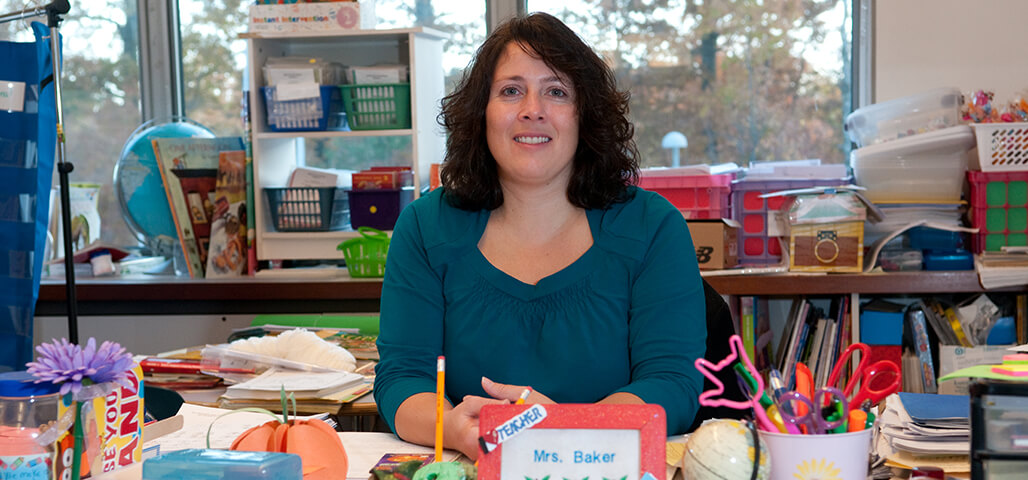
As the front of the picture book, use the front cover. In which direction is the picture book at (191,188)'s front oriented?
toward the camera

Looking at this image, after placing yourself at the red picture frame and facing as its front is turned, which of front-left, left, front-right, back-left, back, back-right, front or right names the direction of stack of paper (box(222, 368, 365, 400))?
back-right

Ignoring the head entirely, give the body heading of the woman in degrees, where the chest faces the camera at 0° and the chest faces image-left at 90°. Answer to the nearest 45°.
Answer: approximately 0°

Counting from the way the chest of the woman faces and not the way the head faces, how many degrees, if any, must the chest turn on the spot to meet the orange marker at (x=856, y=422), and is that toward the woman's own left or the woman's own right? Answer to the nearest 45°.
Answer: approximately 45° to the woman's own left

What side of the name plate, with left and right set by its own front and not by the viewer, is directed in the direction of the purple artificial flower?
right

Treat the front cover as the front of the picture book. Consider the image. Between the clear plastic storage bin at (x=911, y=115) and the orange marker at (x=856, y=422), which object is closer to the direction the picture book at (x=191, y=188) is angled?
the orange marker

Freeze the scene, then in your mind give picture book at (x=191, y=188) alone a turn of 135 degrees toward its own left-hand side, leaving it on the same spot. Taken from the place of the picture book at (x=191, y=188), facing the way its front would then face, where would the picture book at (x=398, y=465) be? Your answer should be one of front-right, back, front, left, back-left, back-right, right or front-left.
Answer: back-right

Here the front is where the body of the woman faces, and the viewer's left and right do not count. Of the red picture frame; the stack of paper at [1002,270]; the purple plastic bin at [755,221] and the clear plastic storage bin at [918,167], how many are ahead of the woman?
1

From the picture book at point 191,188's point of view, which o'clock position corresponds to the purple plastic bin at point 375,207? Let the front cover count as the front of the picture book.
The purple plastic bin is roughly at 10 o'clock from the picture book.

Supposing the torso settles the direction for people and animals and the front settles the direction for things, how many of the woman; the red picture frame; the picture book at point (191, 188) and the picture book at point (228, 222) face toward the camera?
4

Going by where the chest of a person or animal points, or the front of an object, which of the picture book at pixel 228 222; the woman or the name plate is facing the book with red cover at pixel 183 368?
the picture book

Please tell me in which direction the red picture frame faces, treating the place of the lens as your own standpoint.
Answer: facing the viewer

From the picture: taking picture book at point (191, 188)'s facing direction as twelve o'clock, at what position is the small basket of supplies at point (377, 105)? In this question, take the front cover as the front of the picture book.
The small basket of supplies is roughly at 10 o'clock from the picture book.

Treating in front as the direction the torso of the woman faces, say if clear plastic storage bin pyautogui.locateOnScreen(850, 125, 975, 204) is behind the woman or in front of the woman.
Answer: behind

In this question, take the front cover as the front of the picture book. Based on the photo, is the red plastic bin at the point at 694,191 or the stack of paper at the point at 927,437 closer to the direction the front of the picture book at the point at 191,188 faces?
the stack of paper

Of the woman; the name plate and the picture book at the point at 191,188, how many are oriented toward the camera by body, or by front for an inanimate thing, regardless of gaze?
3
